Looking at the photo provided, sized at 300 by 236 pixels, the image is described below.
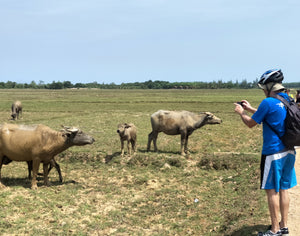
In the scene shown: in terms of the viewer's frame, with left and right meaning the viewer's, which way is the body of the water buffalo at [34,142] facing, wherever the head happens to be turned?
facing to the right of the viewer

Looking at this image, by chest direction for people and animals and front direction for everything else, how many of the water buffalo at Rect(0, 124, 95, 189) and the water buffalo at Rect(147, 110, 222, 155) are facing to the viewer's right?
2

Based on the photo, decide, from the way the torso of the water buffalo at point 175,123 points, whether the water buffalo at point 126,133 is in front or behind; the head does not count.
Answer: behind

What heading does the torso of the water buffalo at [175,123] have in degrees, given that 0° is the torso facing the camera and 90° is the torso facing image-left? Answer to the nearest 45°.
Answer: approximately 270°

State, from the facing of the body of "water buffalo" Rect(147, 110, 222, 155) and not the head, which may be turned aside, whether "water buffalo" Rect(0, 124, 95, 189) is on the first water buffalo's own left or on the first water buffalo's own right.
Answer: on the first water buffalo's own right

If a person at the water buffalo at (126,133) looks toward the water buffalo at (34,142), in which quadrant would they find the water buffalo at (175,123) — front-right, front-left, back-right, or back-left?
back-left

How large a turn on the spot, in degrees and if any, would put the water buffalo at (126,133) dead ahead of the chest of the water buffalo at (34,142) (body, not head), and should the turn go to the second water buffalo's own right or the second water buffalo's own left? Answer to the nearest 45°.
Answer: approximately 45° to the second water buffalo's own left
